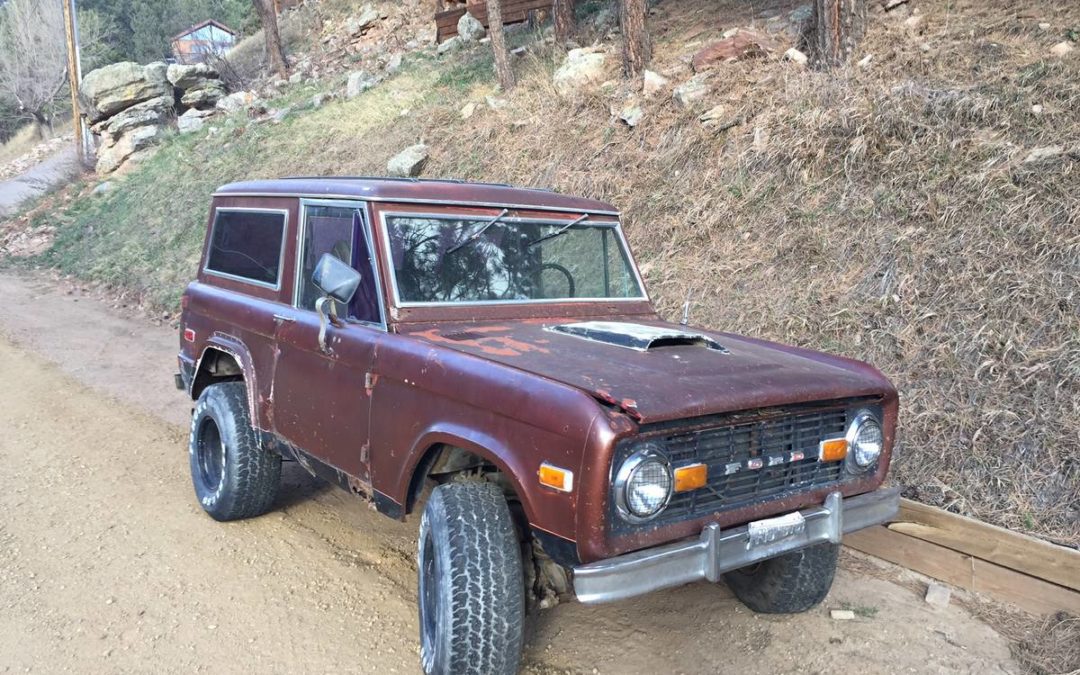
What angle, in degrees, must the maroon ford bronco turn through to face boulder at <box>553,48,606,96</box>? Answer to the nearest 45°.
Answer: approximately 135° to its left

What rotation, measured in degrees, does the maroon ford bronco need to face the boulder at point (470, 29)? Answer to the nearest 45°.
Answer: approximately 135° to its left

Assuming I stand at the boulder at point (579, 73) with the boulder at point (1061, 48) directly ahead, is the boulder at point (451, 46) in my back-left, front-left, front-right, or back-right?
back-left

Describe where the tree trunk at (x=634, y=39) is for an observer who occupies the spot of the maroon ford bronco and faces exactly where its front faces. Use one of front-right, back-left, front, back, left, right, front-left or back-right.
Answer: back-left

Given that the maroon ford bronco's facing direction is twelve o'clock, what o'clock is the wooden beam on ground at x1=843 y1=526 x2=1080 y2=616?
The wooden beam on ground is roughly at 10 o'clock from the maroon ford bronco.

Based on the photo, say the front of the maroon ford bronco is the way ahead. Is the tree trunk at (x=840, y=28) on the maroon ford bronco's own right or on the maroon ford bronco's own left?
on the maroon ford bronco's own left

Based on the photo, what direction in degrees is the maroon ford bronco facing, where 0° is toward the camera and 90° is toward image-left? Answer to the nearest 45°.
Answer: approximately 315°

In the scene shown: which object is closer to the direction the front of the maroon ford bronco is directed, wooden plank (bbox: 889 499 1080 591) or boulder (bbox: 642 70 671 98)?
the wooden plank

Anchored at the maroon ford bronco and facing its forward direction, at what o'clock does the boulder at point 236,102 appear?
The boulder is roughly at 7 o'clock from the maroon ford bronco.

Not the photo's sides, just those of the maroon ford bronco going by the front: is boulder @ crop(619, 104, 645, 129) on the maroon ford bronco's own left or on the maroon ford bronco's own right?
on the maroon ford bronco's own left

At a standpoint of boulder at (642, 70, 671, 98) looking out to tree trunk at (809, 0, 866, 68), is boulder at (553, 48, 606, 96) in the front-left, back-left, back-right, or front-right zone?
back-left

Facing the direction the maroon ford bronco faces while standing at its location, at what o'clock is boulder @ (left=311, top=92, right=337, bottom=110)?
The boulder is roughly at 7 o'clock from the maroon ford bronco.

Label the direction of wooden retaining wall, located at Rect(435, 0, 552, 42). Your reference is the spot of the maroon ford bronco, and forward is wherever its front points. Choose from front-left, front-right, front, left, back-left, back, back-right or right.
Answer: back-left

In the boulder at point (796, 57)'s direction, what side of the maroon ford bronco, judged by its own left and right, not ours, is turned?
left

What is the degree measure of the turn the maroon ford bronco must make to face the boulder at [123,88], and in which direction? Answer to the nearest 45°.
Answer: approximately 180°
